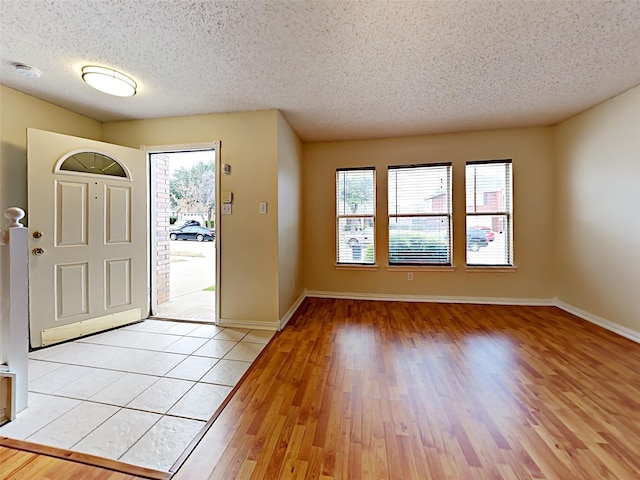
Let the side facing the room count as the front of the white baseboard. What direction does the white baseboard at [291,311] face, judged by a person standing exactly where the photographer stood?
facing to the right of the viewer

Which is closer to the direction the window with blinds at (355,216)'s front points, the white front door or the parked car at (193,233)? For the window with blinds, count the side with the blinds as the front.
the white front door

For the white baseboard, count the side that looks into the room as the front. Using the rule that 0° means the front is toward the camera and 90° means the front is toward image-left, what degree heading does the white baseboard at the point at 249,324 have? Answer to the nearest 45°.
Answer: approximately 0°

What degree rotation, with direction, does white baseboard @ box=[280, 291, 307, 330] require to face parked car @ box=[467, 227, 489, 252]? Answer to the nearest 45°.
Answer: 0° — it already faces it

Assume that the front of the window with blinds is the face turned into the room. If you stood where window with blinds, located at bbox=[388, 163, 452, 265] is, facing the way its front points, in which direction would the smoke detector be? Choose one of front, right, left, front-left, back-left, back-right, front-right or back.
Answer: front-right

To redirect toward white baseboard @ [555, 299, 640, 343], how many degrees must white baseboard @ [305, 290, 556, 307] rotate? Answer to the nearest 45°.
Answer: approximately 90° to its left

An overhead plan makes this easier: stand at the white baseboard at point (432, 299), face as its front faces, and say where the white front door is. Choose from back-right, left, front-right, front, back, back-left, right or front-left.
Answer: front-right

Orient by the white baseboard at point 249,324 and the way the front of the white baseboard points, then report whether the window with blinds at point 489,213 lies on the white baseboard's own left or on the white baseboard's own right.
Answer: on the white baseboard's own left

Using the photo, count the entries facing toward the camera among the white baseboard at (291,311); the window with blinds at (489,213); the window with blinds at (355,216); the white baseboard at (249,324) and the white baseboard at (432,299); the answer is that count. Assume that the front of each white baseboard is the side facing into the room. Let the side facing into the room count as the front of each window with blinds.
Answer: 4

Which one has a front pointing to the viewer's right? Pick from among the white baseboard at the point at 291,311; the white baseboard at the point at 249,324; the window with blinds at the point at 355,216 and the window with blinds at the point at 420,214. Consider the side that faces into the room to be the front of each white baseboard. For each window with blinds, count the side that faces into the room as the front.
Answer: the white baseboard at the point at 291,311
